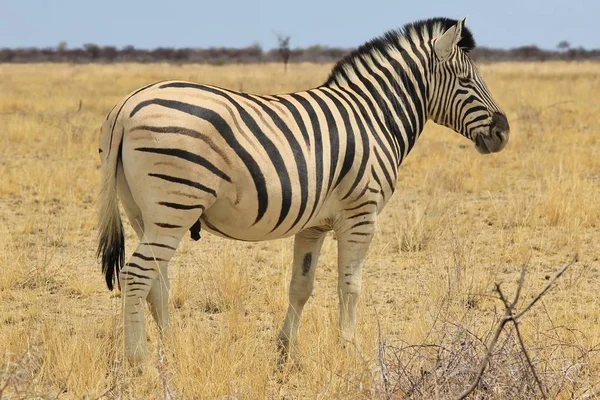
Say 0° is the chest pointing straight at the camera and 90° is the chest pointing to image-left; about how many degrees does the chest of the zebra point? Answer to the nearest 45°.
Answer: approximately 270°
